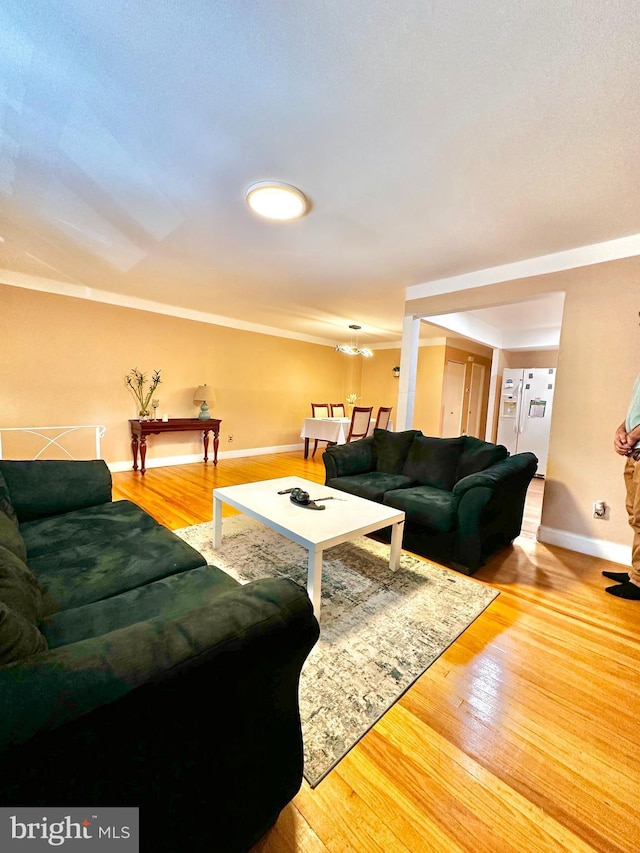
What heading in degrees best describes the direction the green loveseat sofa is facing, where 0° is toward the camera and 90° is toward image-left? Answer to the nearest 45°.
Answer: approximately 45°

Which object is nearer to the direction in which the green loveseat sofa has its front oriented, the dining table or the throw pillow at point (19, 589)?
the throw pillow

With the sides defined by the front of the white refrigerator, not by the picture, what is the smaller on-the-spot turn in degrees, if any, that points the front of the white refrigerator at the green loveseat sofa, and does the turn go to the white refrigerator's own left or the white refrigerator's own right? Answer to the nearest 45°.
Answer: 0° — it already faces it

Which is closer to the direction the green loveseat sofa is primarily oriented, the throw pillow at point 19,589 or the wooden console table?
the throw pillow

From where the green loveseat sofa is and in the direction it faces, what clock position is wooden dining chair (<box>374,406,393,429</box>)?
The wooden dining chair is roughly at 4 o'clock from the green loveseat sofa.

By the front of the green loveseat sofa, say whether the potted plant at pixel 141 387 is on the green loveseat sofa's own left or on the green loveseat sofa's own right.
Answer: on the green loveseat sofa's own right

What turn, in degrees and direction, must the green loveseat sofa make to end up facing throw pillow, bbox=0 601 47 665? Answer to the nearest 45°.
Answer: approximately 45° to its left

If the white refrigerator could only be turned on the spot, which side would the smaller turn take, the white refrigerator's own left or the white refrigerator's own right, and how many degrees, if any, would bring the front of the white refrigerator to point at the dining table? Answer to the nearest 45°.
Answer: approximately 45° to the white refrigerator's own right

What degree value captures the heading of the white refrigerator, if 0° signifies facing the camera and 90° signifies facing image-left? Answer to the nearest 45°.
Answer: approximately 0°

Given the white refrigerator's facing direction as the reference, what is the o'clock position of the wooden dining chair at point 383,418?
The wooden dining chair is roughly at 2 o'clock from the white refrigerator.

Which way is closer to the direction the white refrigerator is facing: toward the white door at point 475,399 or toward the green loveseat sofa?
the green loveseat sofa

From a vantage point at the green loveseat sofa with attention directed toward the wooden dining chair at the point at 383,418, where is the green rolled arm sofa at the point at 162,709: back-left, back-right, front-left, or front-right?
back-left
